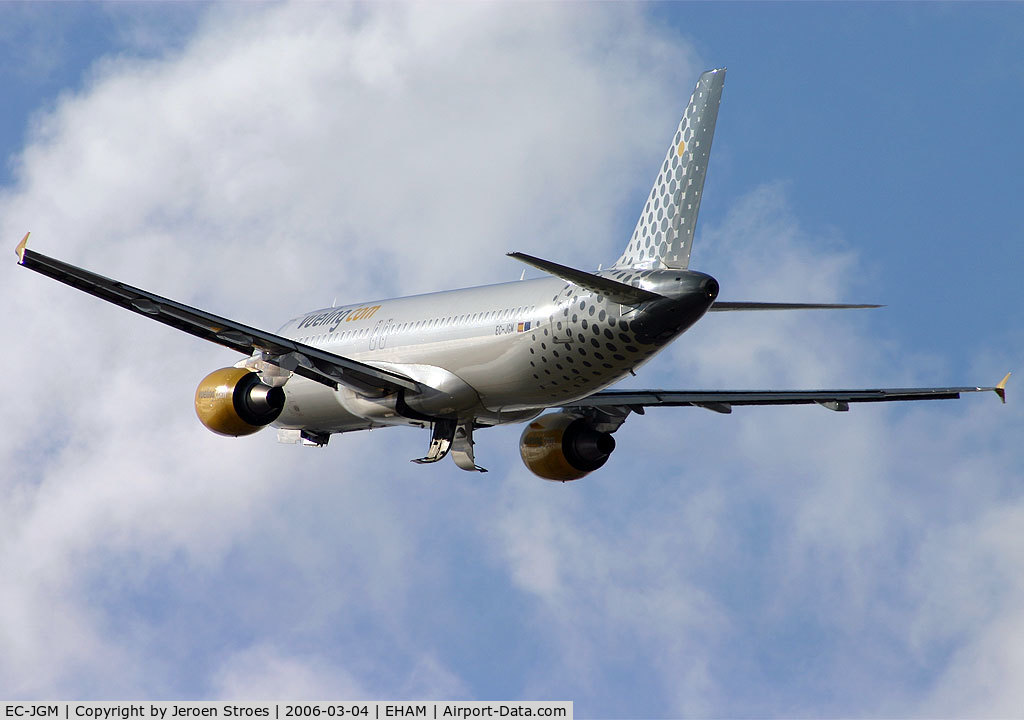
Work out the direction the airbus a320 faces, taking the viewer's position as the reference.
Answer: facing away from the viewer and to the left of the viewer
